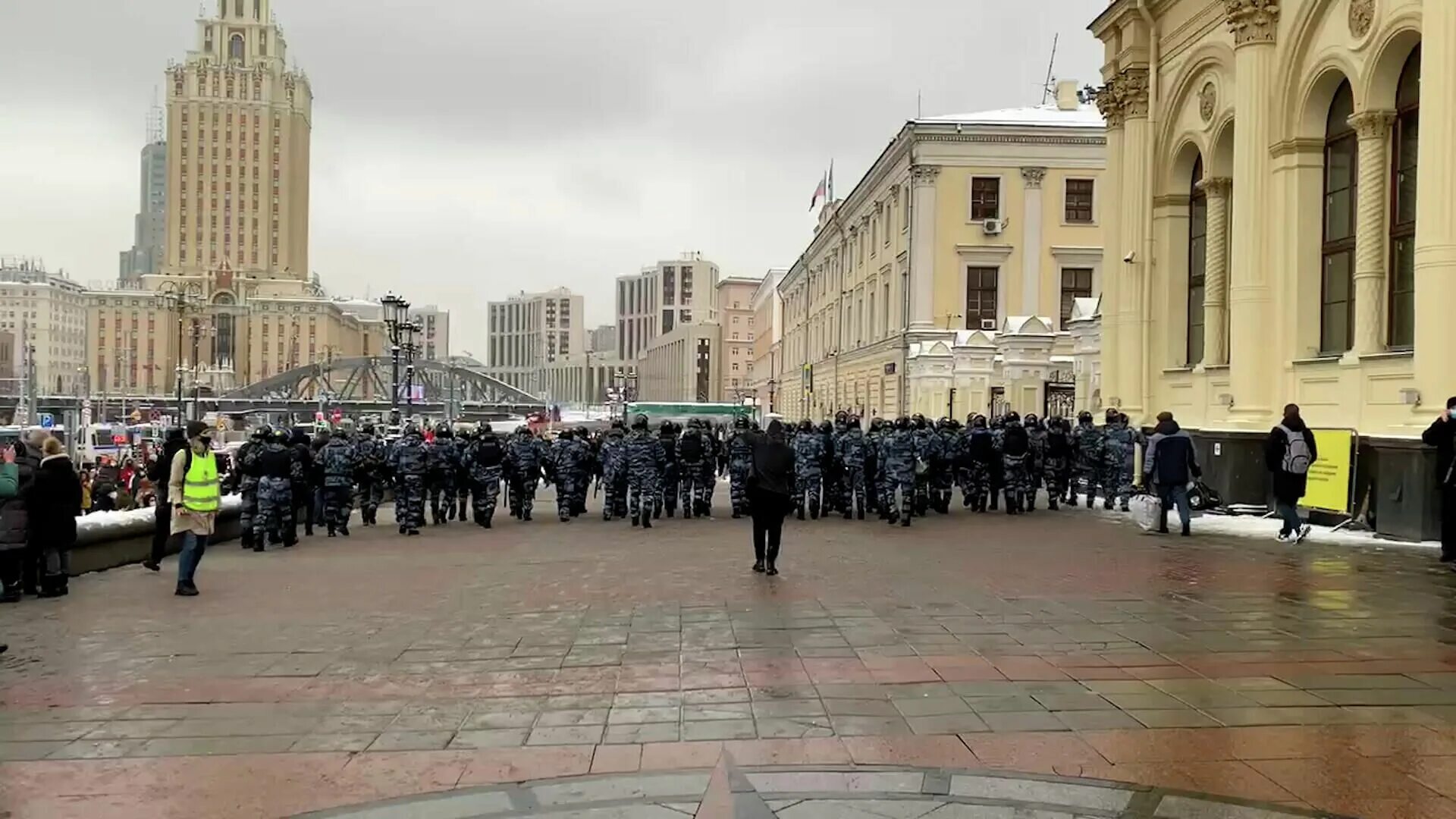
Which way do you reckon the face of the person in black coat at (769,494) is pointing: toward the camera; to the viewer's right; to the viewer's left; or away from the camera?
away from the camera

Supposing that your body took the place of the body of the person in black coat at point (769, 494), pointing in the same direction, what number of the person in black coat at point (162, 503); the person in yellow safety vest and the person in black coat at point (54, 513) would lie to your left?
3

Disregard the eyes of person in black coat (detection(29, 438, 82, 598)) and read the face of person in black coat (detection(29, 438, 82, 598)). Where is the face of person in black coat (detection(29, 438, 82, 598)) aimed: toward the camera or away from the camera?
away from the camera

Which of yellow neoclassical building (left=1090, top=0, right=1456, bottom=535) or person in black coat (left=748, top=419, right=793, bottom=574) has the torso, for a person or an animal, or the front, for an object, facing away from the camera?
the person in black coat

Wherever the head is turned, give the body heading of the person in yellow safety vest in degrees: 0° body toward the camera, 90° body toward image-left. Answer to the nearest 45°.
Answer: approximately 315°

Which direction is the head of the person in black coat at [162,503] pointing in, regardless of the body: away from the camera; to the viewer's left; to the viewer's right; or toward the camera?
away from the camera

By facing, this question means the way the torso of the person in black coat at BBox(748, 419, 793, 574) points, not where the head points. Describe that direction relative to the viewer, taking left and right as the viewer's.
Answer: facing away from the viewer
